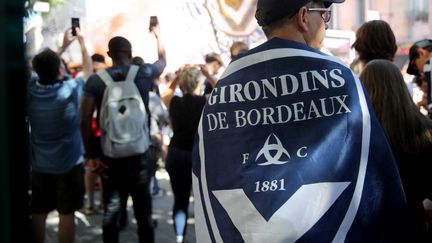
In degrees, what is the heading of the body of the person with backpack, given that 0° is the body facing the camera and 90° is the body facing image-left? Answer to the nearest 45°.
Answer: approximately 180°
